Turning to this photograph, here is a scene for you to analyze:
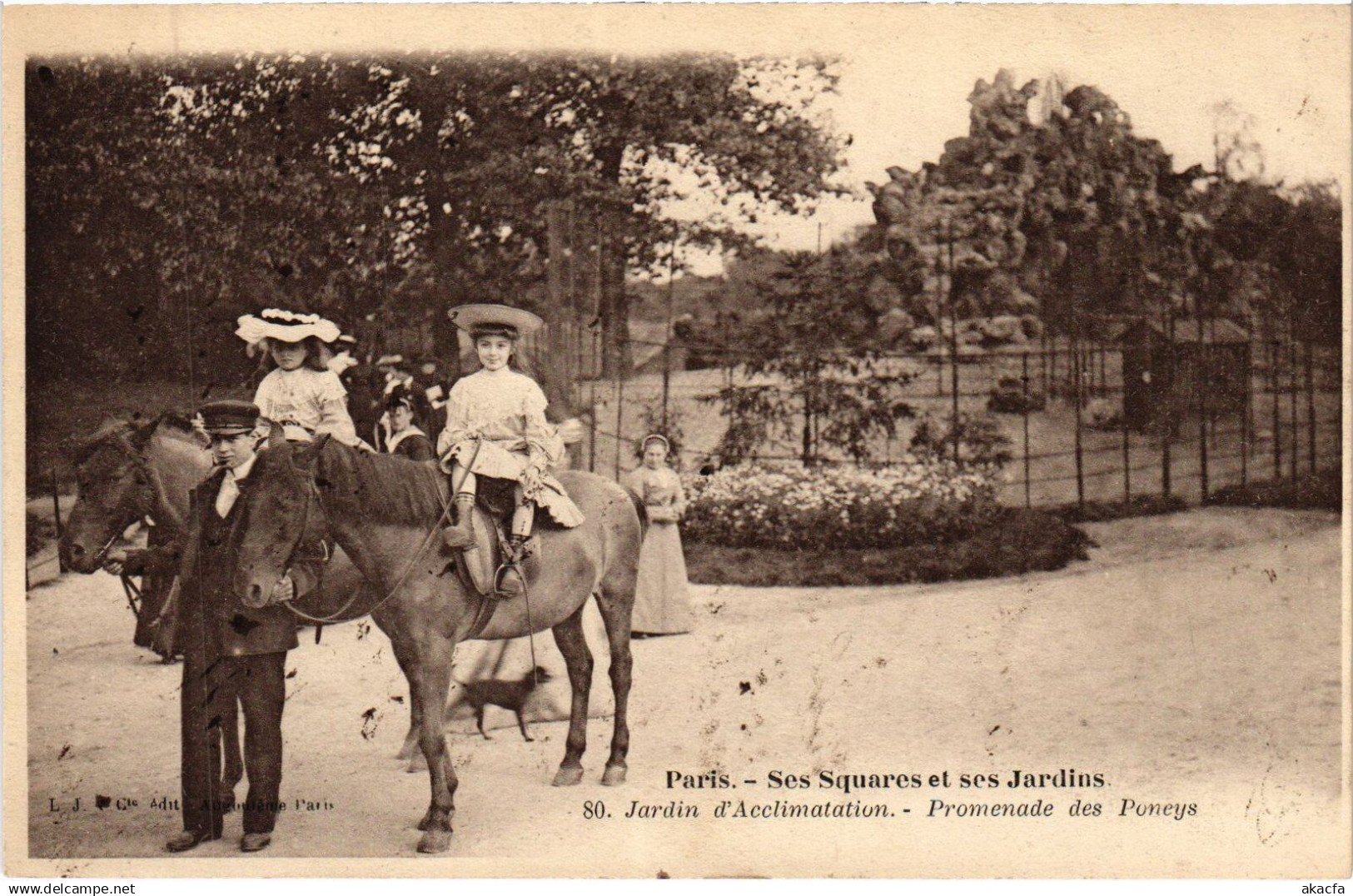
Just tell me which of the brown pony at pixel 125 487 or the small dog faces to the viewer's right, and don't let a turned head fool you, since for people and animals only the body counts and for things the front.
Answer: the small dog

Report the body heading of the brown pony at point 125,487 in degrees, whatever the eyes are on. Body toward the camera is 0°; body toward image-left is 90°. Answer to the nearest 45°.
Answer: approximately 45°

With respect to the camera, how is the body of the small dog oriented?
to the viewer's right

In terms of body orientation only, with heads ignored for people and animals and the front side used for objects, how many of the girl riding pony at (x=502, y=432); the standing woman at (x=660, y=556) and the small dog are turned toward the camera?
2

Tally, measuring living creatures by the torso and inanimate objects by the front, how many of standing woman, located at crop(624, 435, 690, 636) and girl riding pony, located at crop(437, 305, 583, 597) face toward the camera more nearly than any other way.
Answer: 2

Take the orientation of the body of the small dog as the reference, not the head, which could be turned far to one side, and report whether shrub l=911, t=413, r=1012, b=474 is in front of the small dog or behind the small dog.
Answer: in front

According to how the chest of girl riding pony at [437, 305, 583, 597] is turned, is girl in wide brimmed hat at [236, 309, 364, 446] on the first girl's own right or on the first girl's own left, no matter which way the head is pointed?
on the first girl's own right

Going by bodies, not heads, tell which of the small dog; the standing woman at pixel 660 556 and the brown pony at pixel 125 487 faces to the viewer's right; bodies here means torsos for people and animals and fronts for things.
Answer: the small dog
